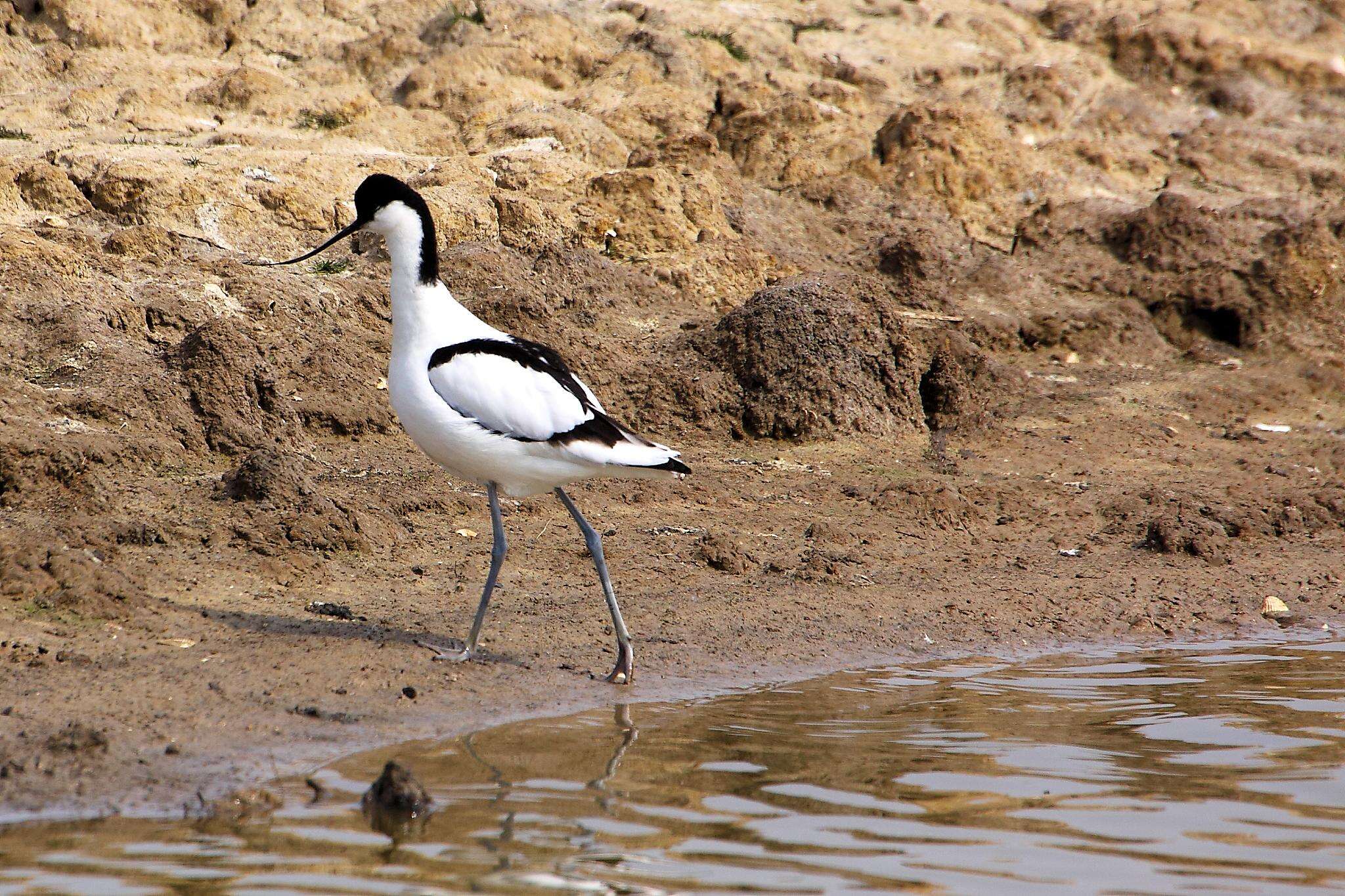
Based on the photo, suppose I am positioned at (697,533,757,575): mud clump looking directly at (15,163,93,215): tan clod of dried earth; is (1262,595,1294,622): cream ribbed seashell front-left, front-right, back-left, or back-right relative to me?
back-right

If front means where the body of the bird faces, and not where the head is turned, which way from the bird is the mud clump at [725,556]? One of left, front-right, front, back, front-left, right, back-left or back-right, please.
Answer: back-right

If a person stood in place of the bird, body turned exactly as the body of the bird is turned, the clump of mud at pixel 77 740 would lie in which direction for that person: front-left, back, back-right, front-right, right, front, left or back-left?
front-left

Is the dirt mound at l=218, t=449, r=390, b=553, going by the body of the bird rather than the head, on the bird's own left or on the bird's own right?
on the bird's own right

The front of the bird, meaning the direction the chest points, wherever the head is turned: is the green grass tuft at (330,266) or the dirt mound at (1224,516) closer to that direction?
the green grass tuft

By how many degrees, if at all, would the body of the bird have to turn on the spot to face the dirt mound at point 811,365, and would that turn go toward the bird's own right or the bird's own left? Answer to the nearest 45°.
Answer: approximately 135° to the bird's own right

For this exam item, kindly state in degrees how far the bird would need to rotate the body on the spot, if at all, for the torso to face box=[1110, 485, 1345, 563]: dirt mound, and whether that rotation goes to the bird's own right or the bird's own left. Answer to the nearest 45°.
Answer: approximately 135° to the bird's own right

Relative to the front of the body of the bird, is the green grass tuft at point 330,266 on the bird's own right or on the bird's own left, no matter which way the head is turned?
on the bird's own right

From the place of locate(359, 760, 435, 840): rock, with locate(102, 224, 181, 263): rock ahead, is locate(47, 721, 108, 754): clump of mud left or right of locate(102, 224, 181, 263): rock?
left

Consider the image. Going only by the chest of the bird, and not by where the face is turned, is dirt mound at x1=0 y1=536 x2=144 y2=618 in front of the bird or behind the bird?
in front

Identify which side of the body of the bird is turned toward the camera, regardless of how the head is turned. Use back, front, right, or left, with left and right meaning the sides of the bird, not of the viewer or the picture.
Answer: left

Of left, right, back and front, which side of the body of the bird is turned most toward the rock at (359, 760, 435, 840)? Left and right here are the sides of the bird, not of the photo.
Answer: left
